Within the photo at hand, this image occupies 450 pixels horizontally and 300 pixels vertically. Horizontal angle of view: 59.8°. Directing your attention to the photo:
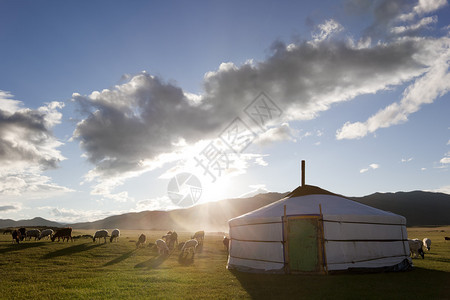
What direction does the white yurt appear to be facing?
toward the camera
